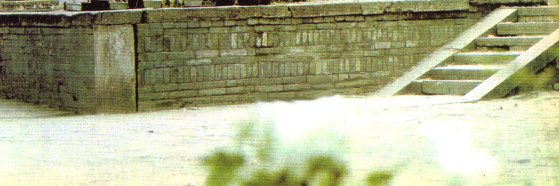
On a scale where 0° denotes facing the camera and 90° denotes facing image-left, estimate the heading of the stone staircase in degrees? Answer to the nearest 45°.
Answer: approximately 45°

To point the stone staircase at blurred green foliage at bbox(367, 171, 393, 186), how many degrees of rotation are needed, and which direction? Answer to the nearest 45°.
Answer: approximately 45° to its left
